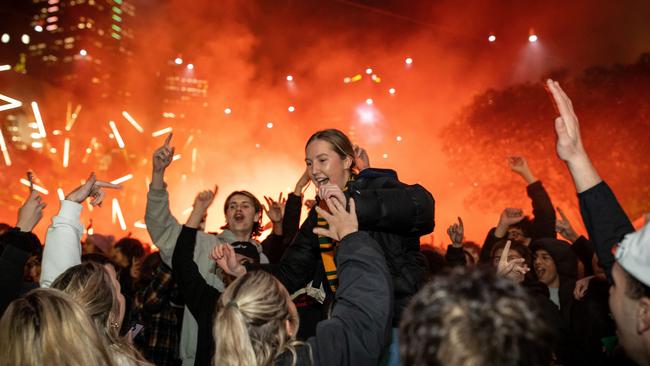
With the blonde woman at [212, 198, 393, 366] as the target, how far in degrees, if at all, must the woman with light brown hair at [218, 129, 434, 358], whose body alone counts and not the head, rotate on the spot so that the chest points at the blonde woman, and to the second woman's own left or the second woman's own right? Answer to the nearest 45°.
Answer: approximately 45° to the second woman's own left

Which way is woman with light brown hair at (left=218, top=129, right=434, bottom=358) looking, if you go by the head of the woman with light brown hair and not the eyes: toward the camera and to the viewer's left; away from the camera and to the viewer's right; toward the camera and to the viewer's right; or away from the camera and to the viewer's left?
toward the camera and to the viewer's left

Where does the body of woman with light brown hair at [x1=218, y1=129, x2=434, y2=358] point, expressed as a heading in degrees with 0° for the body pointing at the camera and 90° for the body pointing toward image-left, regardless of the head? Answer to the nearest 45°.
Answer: approximately 45°
